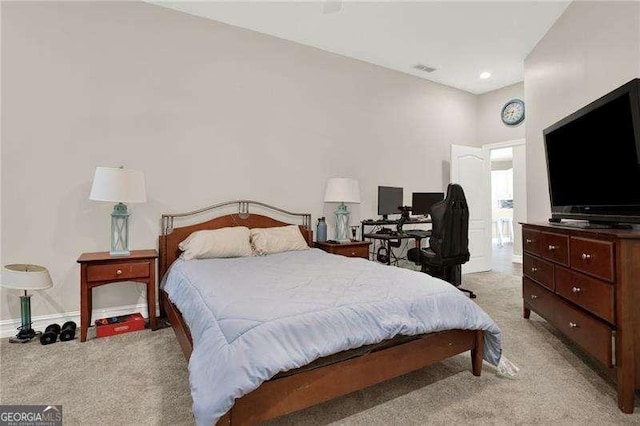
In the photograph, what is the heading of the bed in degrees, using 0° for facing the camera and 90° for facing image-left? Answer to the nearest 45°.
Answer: approximately 315°

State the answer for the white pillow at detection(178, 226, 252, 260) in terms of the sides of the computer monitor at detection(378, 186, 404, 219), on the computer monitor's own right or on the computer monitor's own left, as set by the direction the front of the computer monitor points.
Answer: on the computer monitor's own right

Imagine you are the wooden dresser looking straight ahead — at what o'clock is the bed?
The bed is roughly at 12 o'clock from the wooden dresser.

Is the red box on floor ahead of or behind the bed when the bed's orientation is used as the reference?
behind

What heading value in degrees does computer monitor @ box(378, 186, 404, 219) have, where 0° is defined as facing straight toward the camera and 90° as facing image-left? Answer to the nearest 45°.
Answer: approximately 315°

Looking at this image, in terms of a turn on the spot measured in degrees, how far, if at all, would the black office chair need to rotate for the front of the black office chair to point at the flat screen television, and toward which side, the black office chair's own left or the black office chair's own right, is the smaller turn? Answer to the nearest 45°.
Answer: approximately 180°

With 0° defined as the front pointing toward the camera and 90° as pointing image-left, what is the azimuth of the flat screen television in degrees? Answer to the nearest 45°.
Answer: approximately 45°

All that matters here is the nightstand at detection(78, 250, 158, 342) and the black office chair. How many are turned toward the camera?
1

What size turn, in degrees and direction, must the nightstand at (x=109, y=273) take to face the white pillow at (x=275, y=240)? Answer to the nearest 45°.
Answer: approximately 90° to its left
